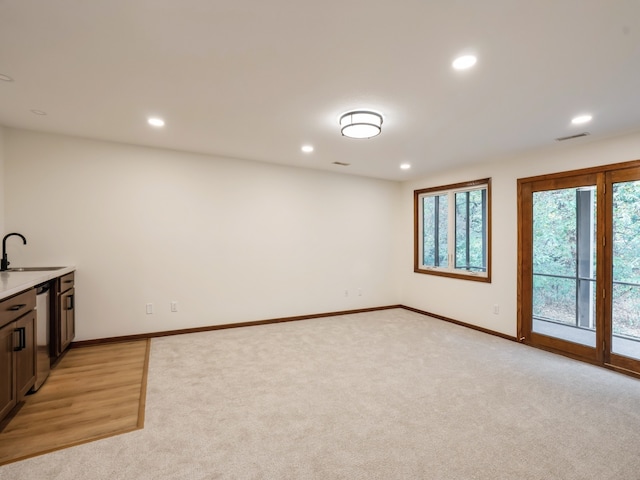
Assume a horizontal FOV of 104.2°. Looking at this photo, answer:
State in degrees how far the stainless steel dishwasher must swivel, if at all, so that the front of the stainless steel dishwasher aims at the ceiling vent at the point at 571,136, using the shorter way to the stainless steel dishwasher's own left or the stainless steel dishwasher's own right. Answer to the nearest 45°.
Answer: approximately 45° to the stainless steel dishwasher's own right

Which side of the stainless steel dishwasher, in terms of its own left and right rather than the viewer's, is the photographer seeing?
right

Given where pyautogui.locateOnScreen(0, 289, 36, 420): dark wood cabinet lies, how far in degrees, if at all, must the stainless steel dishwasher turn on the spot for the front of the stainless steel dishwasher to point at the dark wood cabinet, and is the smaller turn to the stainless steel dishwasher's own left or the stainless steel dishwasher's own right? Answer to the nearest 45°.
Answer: approximately 90° to the stainless steel dishwasher's own right

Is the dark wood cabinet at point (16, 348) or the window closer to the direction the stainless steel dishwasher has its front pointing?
the window

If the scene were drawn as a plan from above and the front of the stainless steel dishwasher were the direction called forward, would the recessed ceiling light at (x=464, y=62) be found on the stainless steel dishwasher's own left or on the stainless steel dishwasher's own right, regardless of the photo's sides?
on the stainless steel dishwasher's own right
